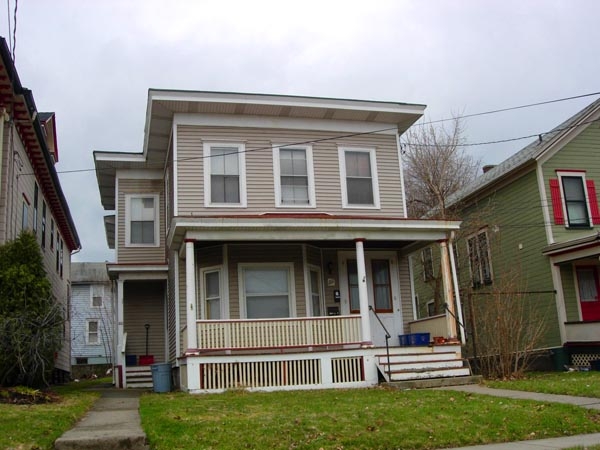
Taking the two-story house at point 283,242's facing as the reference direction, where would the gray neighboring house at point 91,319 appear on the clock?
The gray neighboring house is roughly at 5 o'clock from the two-story house.

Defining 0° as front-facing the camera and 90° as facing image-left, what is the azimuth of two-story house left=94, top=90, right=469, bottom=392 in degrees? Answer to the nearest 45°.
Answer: approximately 0°

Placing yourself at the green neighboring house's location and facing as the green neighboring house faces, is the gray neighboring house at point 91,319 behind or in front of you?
behind

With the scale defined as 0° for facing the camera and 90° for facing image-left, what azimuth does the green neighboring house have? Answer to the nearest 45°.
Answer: approximately 315°

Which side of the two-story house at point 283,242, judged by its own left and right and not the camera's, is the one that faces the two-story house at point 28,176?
right

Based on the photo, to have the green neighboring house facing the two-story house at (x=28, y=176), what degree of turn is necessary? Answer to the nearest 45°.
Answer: approximately 90° to its right
